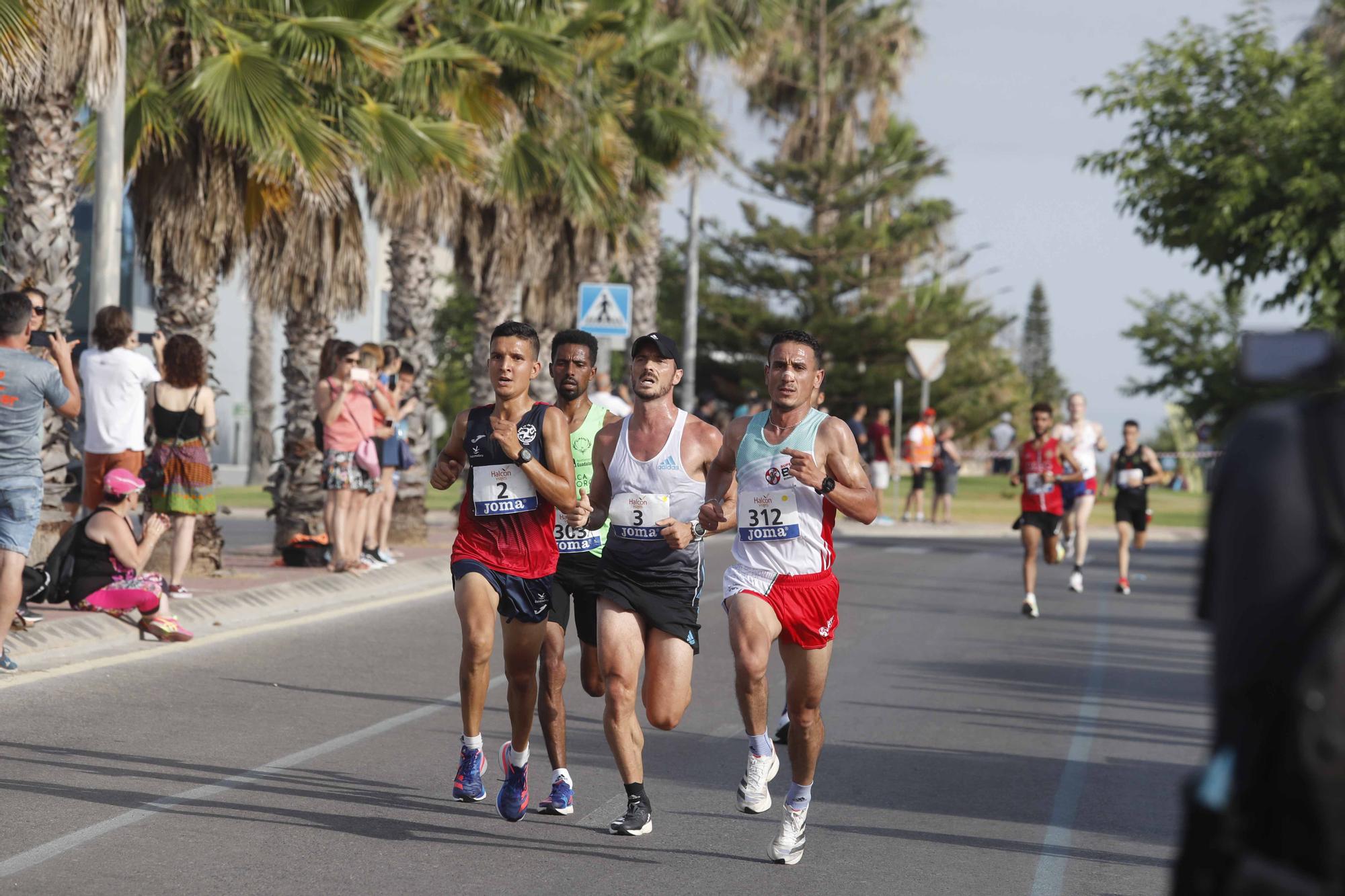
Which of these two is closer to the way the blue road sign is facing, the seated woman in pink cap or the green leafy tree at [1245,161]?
the seated woman in pink cap

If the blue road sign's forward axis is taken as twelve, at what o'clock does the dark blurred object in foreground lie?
The dark blurred object in foreground is roughly at 12 o'clock from the blue road sign.

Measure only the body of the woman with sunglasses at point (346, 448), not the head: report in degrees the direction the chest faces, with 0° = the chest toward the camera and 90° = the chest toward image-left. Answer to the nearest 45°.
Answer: approximately 315°

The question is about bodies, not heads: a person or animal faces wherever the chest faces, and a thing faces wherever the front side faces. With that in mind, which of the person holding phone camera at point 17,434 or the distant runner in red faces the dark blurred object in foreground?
the distant runner in red

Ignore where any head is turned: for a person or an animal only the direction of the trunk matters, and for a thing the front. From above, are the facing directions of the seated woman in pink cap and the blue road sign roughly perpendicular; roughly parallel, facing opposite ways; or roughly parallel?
roughly perpendicular

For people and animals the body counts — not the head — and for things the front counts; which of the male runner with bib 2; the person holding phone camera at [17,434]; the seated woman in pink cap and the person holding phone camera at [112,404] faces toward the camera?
the male runner with bib 2
